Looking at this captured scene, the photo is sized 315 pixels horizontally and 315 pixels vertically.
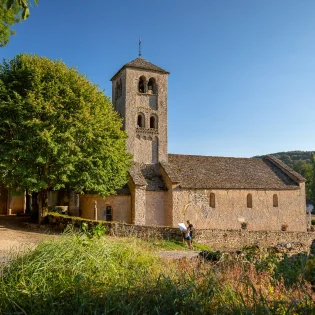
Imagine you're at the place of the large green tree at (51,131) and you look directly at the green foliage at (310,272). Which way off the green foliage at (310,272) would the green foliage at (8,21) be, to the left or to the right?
right

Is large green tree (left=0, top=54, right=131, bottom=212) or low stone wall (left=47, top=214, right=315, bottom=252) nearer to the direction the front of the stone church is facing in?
the low stone wall

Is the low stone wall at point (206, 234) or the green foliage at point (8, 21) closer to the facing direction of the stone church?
the low stone wall

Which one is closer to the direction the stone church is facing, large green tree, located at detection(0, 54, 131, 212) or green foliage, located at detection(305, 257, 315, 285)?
the green foliage

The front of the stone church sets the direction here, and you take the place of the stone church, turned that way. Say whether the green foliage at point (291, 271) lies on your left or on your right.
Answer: on your right
